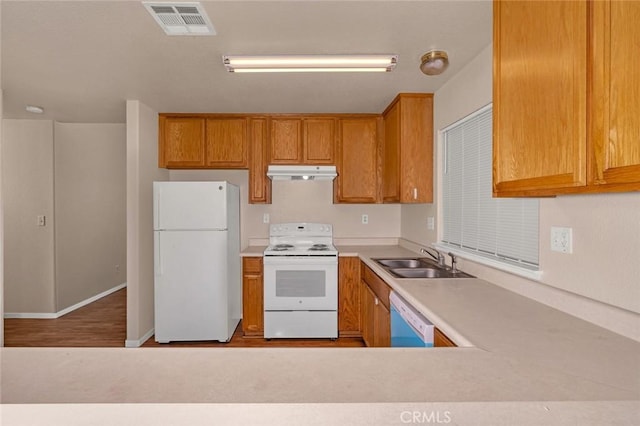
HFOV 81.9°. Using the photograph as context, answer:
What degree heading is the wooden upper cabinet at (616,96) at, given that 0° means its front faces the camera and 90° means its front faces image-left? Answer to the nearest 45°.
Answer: approximately 45°

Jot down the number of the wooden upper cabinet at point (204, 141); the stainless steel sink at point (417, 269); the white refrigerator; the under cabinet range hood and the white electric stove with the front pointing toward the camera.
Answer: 4

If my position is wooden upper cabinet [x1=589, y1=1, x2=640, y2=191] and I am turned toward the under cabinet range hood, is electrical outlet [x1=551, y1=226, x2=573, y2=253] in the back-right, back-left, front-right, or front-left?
front-right

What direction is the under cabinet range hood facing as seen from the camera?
toward the camera

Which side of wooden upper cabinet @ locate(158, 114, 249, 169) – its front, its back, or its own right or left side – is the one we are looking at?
front

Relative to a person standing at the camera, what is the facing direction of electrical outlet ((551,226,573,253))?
facing the viewer and to the left of the viewer

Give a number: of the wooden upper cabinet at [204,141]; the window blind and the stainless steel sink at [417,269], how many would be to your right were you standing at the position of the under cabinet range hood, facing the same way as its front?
1

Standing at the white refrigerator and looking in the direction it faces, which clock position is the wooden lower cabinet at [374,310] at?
The wooden lower cabinet is roughly at 10 o'clock from the white refrigerator.

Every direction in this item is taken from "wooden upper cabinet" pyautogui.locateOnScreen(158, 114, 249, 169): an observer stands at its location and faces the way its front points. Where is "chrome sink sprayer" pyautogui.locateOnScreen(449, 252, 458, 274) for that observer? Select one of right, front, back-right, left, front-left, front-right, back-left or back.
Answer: front-left

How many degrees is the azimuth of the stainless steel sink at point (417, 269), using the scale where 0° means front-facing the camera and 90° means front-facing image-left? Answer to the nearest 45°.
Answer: approximately 90°

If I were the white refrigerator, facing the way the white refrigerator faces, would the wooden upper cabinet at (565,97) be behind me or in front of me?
in front

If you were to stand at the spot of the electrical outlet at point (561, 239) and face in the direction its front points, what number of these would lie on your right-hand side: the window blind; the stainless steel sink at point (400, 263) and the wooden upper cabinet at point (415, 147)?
3
